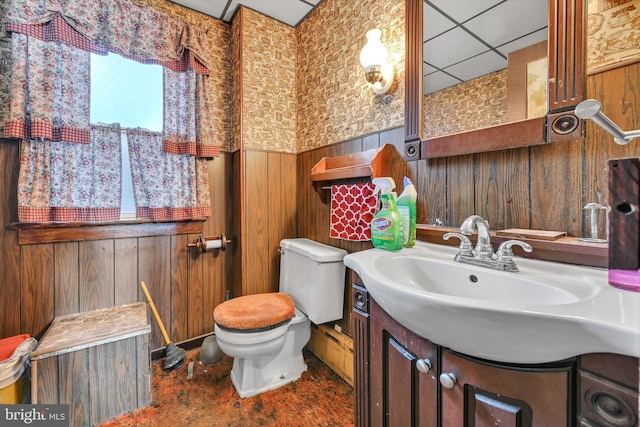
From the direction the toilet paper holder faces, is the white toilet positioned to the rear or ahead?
ahead

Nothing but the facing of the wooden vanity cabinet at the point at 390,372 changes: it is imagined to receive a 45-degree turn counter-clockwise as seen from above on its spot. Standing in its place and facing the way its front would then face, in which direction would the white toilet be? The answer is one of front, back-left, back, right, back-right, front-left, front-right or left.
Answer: back-right

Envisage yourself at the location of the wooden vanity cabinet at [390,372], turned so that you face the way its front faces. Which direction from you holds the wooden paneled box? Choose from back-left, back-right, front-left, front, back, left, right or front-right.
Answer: front-right

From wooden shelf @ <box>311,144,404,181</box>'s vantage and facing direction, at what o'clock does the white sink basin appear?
The white sink basin is roughly at 10 o'clock from the wooden shelf.

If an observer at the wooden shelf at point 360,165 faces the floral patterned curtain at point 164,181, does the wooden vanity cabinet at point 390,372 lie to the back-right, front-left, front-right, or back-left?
back-left
